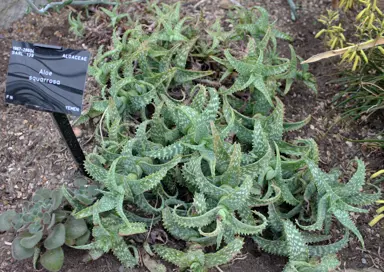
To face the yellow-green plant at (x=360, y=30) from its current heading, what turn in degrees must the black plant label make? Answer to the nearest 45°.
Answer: approximately 90° to its left

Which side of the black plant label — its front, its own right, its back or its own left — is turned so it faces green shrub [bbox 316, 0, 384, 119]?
left

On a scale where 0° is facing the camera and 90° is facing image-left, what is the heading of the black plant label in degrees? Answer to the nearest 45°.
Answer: approximately 0°

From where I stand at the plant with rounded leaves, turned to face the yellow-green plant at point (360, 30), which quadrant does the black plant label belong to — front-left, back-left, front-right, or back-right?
front-left
